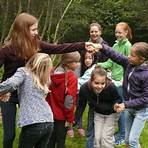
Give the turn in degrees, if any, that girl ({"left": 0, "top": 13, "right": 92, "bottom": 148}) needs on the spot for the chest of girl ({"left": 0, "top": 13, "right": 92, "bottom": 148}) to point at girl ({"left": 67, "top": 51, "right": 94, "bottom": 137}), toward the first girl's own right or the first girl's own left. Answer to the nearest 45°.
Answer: approximately 45° to the first girl's own left

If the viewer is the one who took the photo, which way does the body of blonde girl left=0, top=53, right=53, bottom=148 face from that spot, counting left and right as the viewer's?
facing away from the viewer and to the right of the viewer

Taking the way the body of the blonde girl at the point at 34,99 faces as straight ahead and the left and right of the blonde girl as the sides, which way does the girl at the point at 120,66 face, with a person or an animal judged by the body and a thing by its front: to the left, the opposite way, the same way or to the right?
the opposite way

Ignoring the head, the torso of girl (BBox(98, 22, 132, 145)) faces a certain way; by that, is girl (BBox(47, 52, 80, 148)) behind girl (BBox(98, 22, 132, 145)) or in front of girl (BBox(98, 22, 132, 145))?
in front

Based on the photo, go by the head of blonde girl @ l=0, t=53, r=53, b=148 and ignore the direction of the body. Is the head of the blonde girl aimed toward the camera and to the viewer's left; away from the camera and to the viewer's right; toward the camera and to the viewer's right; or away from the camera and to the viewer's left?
away from the camera and to the viewer's right

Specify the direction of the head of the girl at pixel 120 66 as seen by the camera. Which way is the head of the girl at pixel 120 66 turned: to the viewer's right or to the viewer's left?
to the viewer's left

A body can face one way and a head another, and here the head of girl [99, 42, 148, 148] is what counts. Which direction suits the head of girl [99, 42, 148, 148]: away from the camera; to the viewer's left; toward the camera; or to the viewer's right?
to the viewer's left

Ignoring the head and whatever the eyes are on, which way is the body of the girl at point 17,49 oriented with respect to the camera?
to the viewer's right

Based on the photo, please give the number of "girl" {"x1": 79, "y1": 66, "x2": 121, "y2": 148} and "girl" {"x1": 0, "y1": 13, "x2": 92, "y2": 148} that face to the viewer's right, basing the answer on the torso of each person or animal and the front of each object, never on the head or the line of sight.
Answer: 1

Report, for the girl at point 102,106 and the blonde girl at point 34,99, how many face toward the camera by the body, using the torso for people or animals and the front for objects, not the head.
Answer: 1
